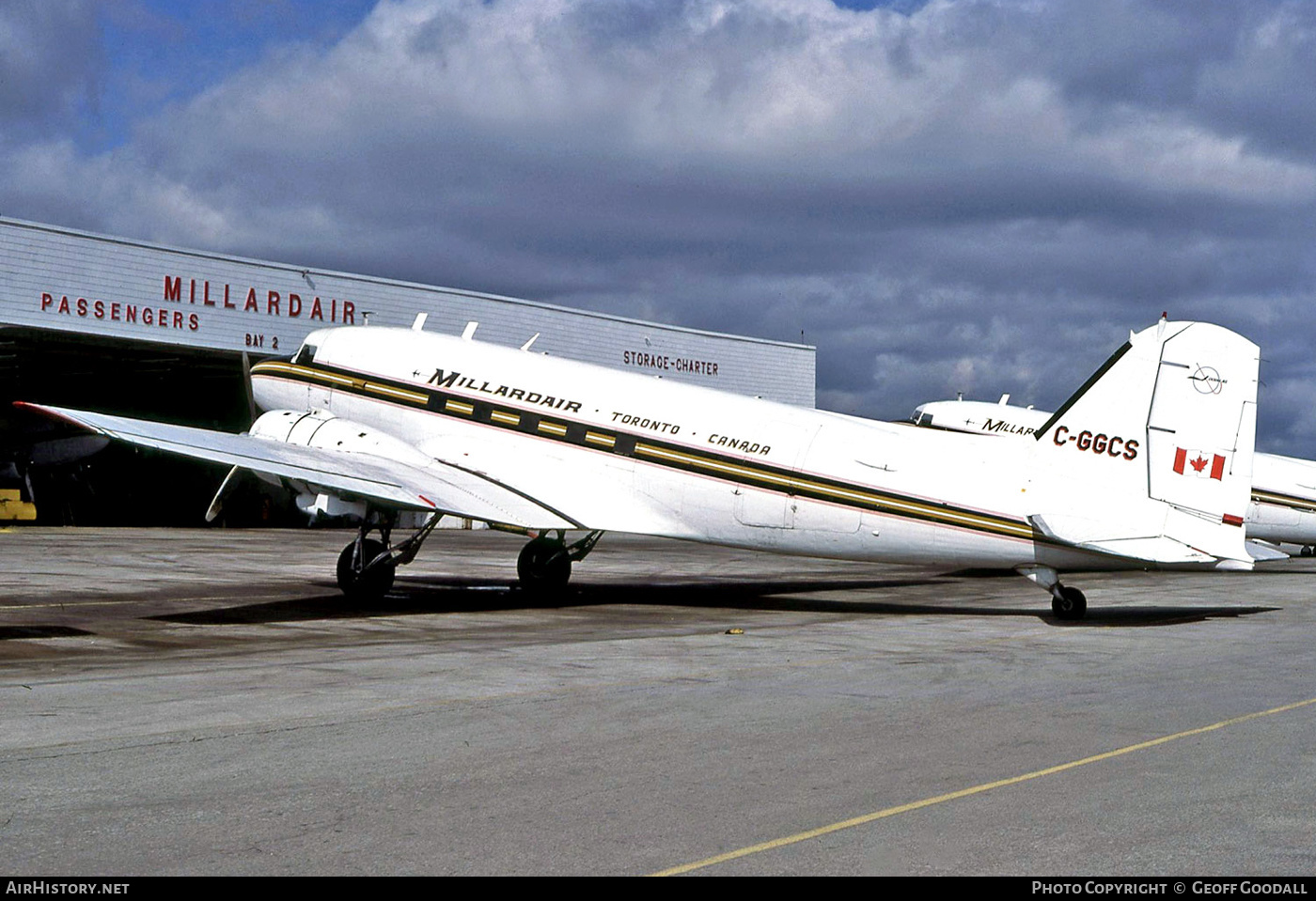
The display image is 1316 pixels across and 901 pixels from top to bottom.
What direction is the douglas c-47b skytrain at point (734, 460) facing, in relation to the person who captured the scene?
facing away from the viewer and to the left of the viewer
